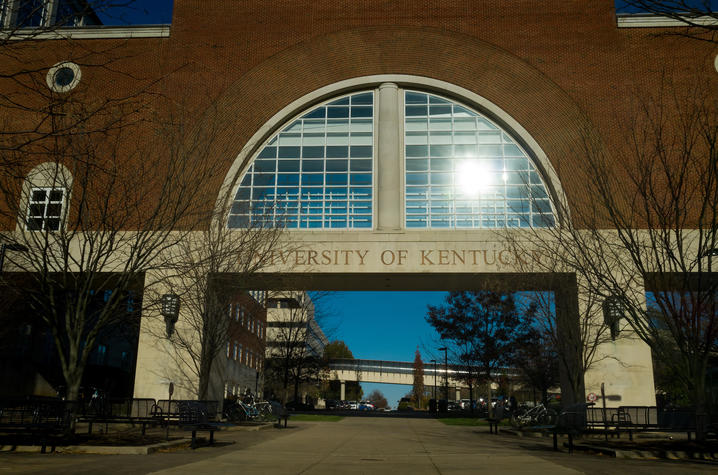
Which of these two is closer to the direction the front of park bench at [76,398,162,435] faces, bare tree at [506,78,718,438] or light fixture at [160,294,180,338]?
the bare tree

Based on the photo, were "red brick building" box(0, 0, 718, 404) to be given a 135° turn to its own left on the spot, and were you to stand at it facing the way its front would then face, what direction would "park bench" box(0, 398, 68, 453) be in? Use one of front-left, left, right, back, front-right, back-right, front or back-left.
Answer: back

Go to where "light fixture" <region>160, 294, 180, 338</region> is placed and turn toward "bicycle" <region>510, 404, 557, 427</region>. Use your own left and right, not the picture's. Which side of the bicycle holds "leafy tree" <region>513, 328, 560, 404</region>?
left

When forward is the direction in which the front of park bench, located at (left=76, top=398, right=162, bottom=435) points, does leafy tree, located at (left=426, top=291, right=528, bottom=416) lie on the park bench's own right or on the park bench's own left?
on the park bench's own left
